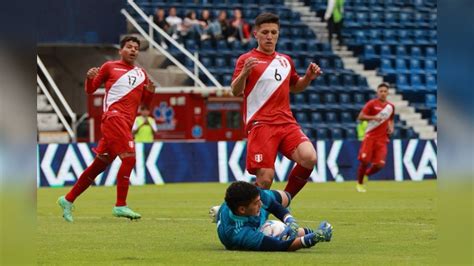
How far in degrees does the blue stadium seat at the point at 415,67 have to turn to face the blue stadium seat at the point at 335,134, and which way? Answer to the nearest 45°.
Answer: approximately 90° to its right

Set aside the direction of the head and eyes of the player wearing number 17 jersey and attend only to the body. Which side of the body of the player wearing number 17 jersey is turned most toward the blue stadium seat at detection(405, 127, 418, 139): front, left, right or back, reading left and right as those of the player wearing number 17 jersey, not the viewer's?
left

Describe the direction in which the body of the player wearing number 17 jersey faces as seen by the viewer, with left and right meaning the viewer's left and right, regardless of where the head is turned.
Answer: facing the viewer and to the right of the viewer

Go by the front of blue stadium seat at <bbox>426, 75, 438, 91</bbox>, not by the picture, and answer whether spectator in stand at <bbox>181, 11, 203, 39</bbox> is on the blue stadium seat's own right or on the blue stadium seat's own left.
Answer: on the blue stadium seat's own right
